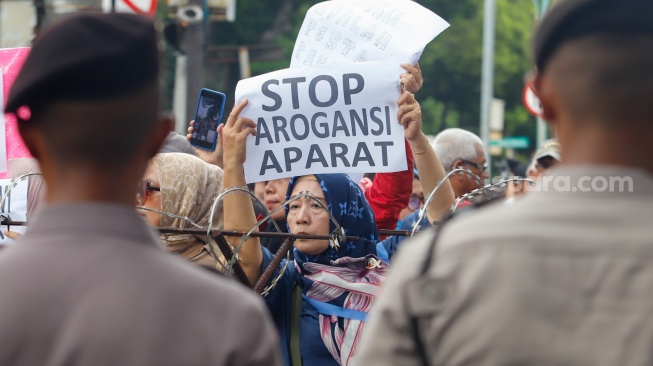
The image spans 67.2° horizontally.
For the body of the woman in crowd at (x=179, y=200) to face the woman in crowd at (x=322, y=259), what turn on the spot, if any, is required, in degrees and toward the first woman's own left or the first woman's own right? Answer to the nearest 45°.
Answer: approximately 135° to the first woman's own left

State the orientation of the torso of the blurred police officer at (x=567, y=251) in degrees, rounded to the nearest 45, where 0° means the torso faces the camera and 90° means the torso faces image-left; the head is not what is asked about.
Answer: approximately 180°

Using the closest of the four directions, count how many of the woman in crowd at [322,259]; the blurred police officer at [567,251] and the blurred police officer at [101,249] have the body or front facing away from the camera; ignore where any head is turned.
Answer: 2

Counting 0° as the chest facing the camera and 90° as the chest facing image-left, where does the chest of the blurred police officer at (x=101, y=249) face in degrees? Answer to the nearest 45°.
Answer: approximately 180°

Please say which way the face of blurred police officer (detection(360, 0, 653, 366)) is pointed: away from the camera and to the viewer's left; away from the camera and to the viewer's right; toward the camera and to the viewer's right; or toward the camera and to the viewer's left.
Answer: away from the camera and to the viewer's left

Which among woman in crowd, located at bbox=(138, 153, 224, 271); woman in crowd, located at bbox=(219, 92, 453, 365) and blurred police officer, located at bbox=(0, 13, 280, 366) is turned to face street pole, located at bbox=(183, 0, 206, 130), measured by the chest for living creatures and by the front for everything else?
the blurred police officer

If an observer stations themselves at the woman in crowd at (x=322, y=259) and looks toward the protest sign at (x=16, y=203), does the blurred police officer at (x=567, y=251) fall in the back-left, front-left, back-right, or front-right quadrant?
back-left

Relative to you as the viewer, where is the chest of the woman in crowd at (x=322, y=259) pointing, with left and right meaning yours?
facing the viewer and to the left of the viewer

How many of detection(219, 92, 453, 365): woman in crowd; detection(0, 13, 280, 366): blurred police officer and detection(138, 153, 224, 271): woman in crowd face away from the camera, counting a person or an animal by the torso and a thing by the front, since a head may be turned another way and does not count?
1

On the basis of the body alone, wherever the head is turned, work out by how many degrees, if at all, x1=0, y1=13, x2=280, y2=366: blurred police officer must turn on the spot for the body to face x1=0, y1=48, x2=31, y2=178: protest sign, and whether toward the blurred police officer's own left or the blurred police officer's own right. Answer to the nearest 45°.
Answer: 0° — they already face it
